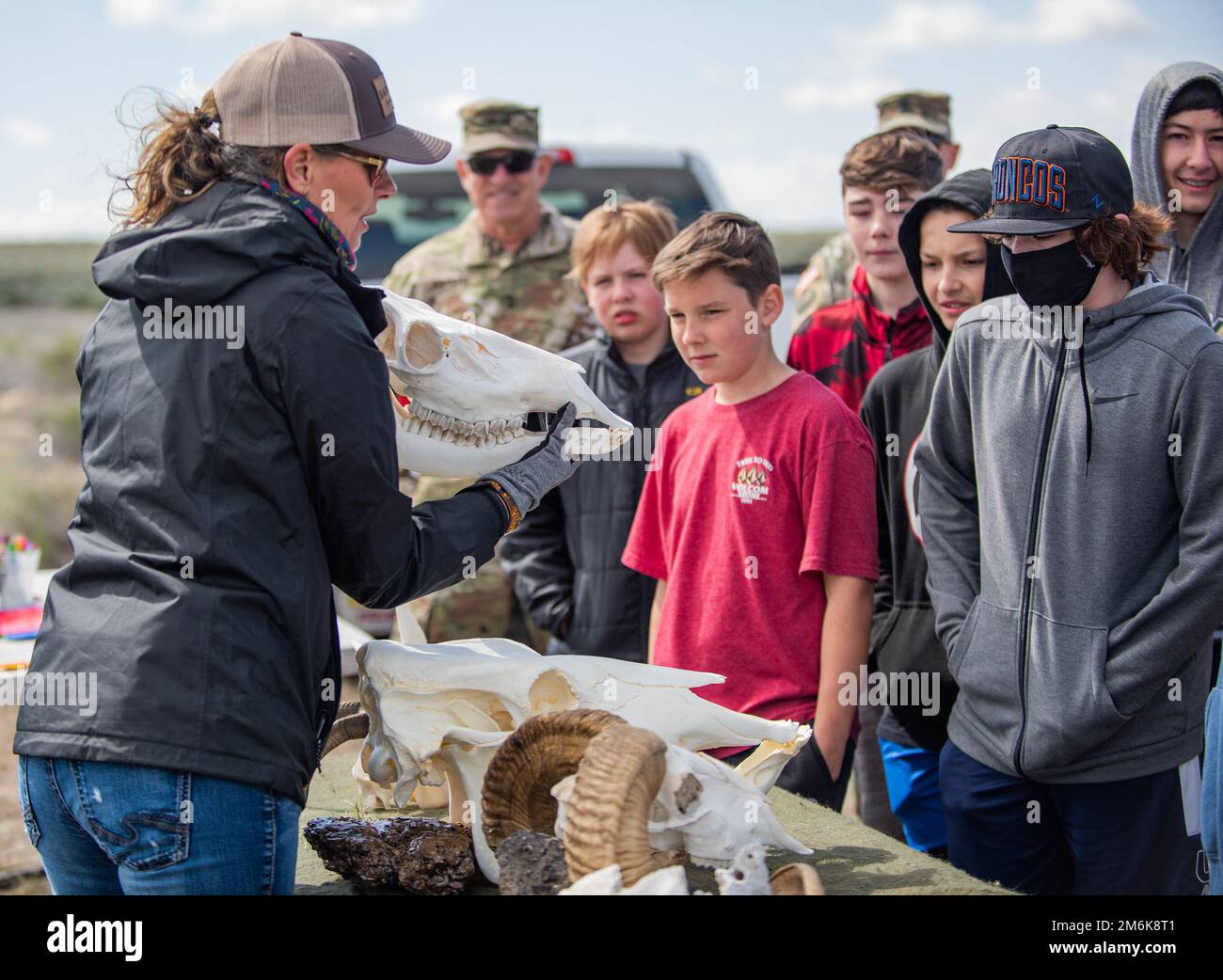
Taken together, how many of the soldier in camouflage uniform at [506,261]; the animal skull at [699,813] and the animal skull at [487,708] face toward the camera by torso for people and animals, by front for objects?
1

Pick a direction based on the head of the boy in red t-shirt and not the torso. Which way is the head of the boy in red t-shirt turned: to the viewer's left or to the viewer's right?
to the viewer's left

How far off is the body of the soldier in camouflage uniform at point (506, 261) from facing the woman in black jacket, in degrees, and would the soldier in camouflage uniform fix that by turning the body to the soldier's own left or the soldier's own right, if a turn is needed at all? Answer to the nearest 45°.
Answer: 0° — they already face them

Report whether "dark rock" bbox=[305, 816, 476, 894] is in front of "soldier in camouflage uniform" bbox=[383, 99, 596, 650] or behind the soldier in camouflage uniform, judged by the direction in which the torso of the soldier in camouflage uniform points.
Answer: in front

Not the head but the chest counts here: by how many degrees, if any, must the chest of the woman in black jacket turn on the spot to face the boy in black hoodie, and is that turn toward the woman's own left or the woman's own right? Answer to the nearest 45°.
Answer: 0° — they already face them

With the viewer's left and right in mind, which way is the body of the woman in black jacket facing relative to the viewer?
facing away from the viewer and to the right of the viewer

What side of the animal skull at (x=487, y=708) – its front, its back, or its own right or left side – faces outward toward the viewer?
right

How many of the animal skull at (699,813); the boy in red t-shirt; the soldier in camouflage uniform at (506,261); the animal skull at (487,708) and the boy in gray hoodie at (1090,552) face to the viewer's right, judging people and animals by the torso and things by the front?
2

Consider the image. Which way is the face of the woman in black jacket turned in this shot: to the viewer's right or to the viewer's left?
to the viewer's right

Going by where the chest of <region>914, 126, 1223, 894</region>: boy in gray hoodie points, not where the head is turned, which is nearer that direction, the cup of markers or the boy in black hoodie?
the cup of markers

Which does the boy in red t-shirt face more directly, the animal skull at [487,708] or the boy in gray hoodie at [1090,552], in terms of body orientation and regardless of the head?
the animal skull
